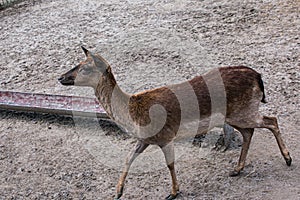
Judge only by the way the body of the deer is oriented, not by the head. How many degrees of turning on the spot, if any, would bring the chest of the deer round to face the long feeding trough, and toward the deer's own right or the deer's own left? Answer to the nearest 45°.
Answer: approximately 45° to the deer's own right

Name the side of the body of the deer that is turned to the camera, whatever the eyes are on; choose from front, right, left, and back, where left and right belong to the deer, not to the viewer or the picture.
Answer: left
